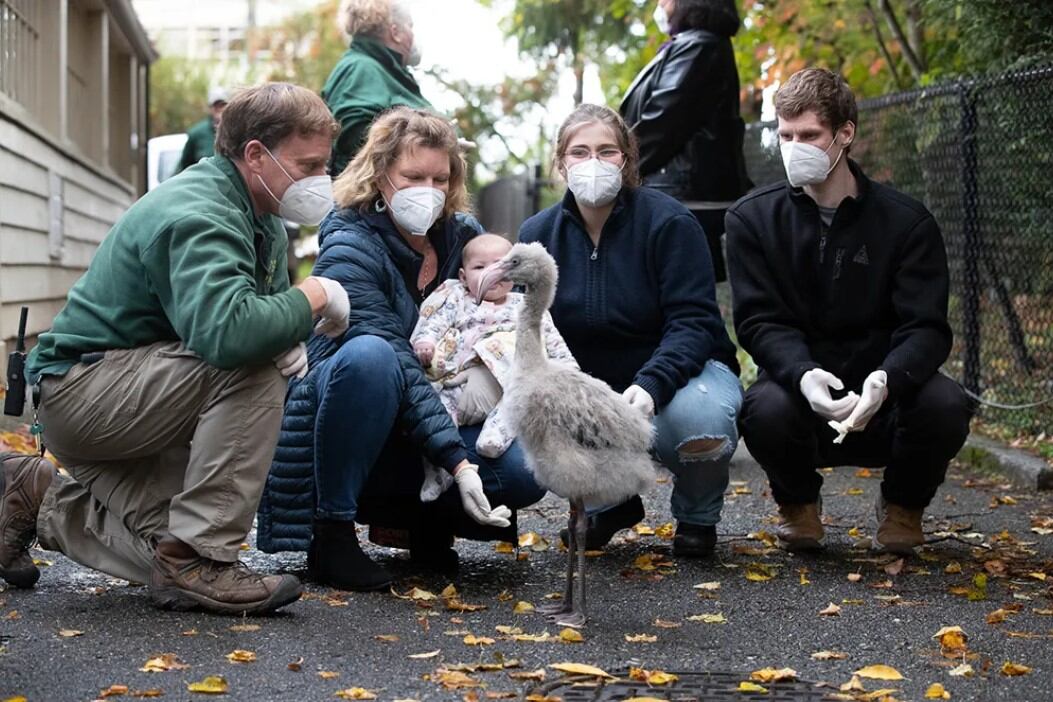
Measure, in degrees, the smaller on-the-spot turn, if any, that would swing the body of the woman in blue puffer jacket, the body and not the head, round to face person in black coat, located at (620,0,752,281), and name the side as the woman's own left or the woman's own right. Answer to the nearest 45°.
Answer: approximately 90° to the woman's own left

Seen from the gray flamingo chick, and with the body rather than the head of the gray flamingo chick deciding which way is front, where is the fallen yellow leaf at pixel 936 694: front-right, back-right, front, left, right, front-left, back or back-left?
back-left

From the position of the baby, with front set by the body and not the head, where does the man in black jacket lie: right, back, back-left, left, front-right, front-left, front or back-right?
left

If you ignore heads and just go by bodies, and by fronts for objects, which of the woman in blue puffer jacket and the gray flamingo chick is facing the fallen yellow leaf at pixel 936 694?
the woman in blue puffer jacket

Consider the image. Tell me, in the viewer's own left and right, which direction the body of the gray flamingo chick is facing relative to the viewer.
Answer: facing to the left of the viewer

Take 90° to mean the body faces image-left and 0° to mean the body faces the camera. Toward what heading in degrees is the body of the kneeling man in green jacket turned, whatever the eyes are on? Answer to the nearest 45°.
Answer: approximately 270°

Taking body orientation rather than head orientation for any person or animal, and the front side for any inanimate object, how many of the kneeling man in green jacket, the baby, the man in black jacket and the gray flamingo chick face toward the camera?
2

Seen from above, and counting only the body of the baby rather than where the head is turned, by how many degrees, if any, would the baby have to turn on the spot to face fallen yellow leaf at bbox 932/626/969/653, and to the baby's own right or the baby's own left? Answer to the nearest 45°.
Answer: approximately 45° to the baby's own left
